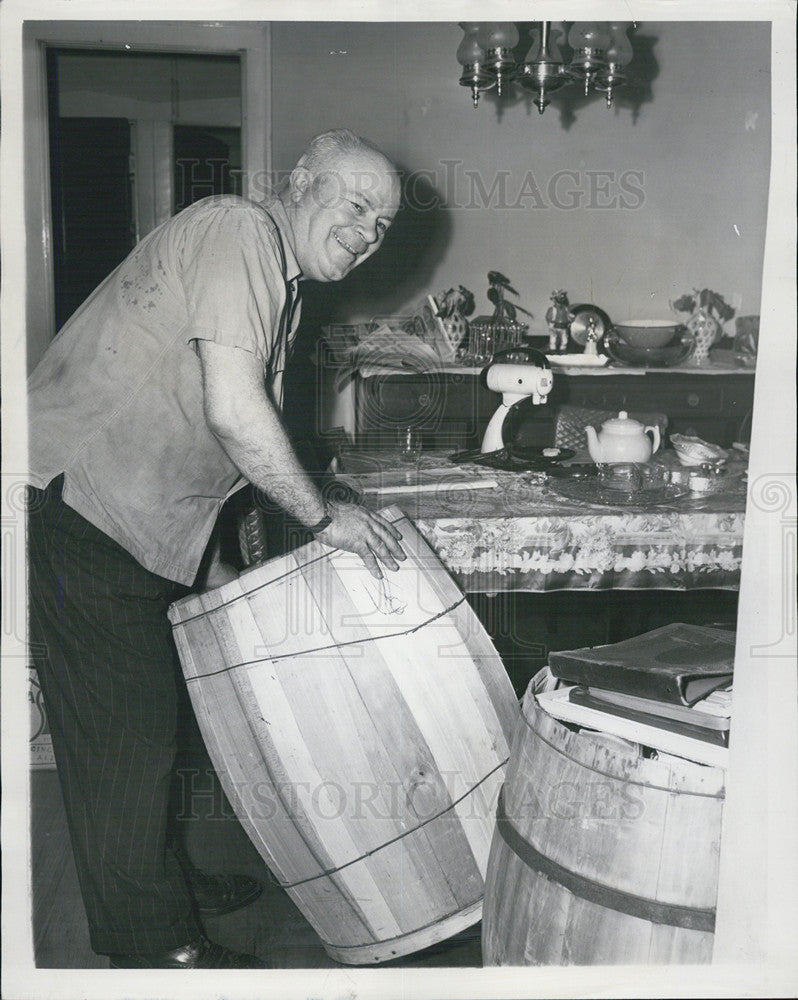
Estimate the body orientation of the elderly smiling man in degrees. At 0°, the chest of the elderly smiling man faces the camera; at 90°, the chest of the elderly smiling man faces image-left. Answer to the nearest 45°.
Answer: approximately 270°

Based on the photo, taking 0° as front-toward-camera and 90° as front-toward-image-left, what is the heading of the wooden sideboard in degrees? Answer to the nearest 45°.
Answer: approximately 0°

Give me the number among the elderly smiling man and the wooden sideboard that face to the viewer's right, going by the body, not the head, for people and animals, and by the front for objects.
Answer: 1

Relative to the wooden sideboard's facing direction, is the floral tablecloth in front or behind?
in front

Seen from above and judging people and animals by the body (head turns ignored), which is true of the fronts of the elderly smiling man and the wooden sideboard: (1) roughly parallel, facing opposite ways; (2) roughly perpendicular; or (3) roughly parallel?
roughly perpendicular

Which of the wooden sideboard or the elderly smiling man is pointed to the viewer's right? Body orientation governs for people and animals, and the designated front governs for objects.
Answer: the elderly smiling man
